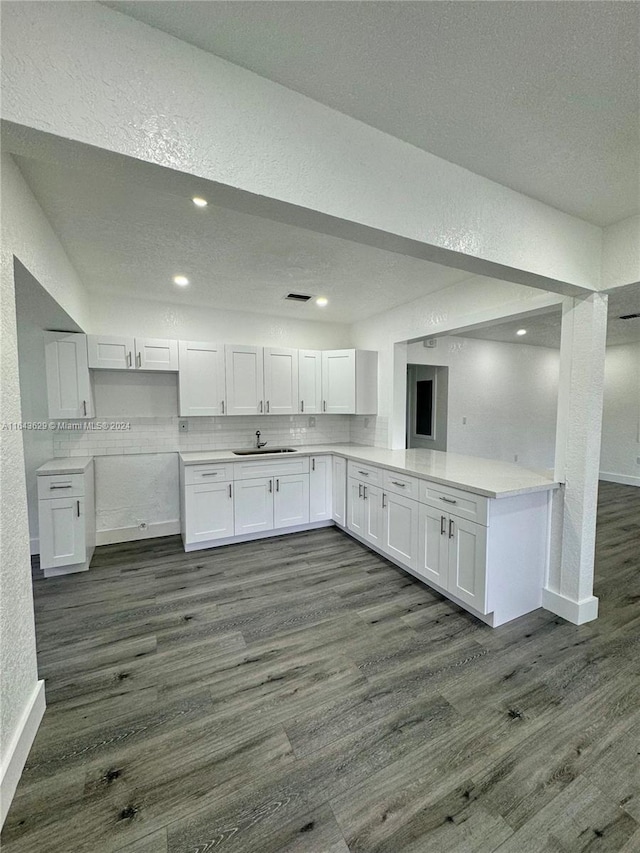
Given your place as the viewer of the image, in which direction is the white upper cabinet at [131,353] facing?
facing the viewer

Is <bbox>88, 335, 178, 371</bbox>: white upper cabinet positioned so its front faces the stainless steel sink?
no

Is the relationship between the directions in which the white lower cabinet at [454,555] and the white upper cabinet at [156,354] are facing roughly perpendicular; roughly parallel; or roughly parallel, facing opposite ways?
roughly perpendicular

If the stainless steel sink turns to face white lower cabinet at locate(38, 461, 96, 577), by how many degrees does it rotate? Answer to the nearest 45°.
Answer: approximately 45° to its right

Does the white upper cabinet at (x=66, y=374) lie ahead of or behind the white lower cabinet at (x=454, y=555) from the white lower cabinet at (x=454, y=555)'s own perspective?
ahead

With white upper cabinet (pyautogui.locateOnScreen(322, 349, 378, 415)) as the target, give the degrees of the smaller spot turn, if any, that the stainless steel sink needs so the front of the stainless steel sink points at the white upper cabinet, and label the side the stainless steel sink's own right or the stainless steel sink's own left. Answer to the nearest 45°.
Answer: approximately 90° to the stainless steel sink's own left

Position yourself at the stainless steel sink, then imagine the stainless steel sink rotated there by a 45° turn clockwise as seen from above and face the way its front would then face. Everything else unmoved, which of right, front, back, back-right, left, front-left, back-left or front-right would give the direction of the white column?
left

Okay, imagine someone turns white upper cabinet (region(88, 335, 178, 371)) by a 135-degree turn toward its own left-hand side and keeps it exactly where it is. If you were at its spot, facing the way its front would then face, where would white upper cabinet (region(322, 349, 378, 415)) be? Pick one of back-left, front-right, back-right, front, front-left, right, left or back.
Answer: front-right

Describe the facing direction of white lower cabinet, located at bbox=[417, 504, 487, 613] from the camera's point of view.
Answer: facing the viewer and to the left of the viewer

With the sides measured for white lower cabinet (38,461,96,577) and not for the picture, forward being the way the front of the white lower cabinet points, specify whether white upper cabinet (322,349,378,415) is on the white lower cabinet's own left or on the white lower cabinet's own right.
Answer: on the white lower cabinet's own left

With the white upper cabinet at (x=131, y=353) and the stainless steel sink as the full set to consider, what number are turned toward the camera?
2

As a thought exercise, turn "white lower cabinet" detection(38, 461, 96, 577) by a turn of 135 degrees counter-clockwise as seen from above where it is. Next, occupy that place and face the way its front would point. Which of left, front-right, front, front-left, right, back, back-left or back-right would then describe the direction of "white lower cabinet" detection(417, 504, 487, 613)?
right

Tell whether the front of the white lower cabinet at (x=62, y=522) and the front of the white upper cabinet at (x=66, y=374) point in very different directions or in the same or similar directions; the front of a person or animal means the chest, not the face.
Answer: same or similar directions
